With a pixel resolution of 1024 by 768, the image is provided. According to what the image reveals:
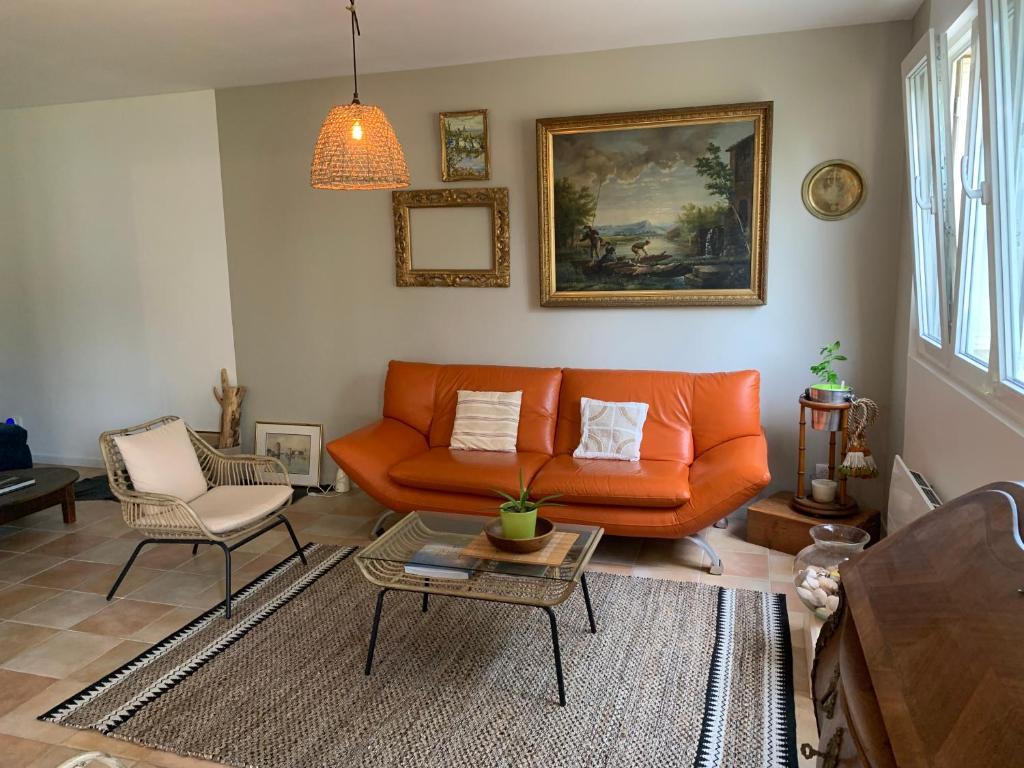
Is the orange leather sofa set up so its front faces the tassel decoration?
no

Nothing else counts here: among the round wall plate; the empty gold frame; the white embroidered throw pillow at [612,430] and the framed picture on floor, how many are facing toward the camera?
4

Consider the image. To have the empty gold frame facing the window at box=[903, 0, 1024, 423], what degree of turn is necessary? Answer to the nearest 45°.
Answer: approximately 45° to its left

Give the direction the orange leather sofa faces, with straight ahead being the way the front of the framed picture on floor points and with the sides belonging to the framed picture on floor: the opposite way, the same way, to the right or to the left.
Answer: the same way

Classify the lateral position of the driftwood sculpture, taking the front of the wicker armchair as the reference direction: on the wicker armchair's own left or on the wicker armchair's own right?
on the wicker armchair's own left

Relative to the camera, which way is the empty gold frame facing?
toward the camera

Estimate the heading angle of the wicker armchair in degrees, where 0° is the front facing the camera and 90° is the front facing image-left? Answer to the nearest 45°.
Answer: approximately 315°

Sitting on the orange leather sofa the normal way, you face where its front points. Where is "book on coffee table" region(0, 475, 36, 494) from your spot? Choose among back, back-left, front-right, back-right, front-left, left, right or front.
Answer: right

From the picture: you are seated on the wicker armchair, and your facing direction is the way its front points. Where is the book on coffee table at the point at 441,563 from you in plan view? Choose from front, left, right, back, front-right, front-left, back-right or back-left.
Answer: front

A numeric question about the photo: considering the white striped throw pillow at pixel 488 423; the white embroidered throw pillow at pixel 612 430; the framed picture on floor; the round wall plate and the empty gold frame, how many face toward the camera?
5

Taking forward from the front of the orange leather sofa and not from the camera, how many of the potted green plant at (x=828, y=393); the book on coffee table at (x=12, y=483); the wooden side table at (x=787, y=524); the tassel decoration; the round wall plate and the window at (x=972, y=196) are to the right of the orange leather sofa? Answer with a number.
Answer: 1

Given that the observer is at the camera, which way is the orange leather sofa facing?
facing the viewer

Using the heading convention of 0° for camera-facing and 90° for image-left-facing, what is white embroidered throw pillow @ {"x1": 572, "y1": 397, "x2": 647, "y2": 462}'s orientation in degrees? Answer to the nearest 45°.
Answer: approximately 0°

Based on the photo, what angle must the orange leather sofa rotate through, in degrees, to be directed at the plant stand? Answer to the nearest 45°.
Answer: approximately 90° to its left

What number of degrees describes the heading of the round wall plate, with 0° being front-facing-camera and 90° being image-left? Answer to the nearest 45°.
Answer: approximately 0°

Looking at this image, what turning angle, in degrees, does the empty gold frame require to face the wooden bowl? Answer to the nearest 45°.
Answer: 0° — it already faces it
